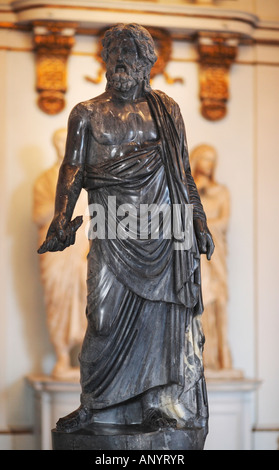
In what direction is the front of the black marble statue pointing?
toward the camera

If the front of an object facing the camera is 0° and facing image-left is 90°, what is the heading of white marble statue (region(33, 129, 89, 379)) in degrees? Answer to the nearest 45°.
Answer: approximately 0°

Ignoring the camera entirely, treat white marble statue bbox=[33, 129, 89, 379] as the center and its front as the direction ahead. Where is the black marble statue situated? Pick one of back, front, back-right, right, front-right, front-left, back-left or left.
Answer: front

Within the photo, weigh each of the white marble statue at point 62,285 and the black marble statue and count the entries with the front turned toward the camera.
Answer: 2

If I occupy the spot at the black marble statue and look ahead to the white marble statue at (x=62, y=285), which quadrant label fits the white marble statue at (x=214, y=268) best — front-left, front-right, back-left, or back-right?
front-right

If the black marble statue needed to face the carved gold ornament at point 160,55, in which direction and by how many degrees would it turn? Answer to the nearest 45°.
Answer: approximately 180°

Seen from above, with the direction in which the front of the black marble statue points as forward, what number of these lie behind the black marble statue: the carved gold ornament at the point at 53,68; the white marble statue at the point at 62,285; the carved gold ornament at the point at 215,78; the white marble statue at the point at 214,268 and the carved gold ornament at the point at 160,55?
5

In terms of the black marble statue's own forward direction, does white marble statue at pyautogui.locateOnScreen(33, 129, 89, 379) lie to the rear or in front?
to the rear

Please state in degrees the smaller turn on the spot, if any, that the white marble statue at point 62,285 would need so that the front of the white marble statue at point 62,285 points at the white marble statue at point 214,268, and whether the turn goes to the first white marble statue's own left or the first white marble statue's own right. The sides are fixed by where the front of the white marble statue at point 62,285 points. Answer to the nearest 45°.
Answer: approximately 90° to the first white marble statue's own left

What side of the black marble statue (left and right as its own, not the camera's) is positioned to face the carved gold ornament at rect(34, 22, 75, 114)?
back

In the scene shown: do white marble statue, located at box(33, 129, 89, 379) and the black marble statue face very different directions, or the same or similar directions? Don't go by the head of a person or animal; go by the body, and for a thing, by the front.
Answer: same or similar directions
